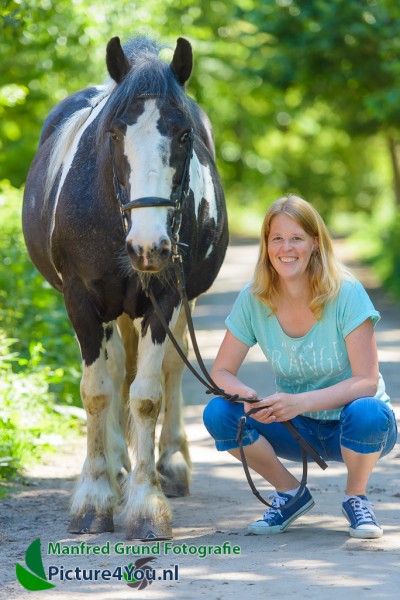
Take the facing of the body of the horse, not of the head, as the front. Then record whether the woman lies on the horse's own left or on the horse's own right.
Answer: on the horse's own left

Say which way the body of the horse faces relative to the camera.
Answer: toward the camera
